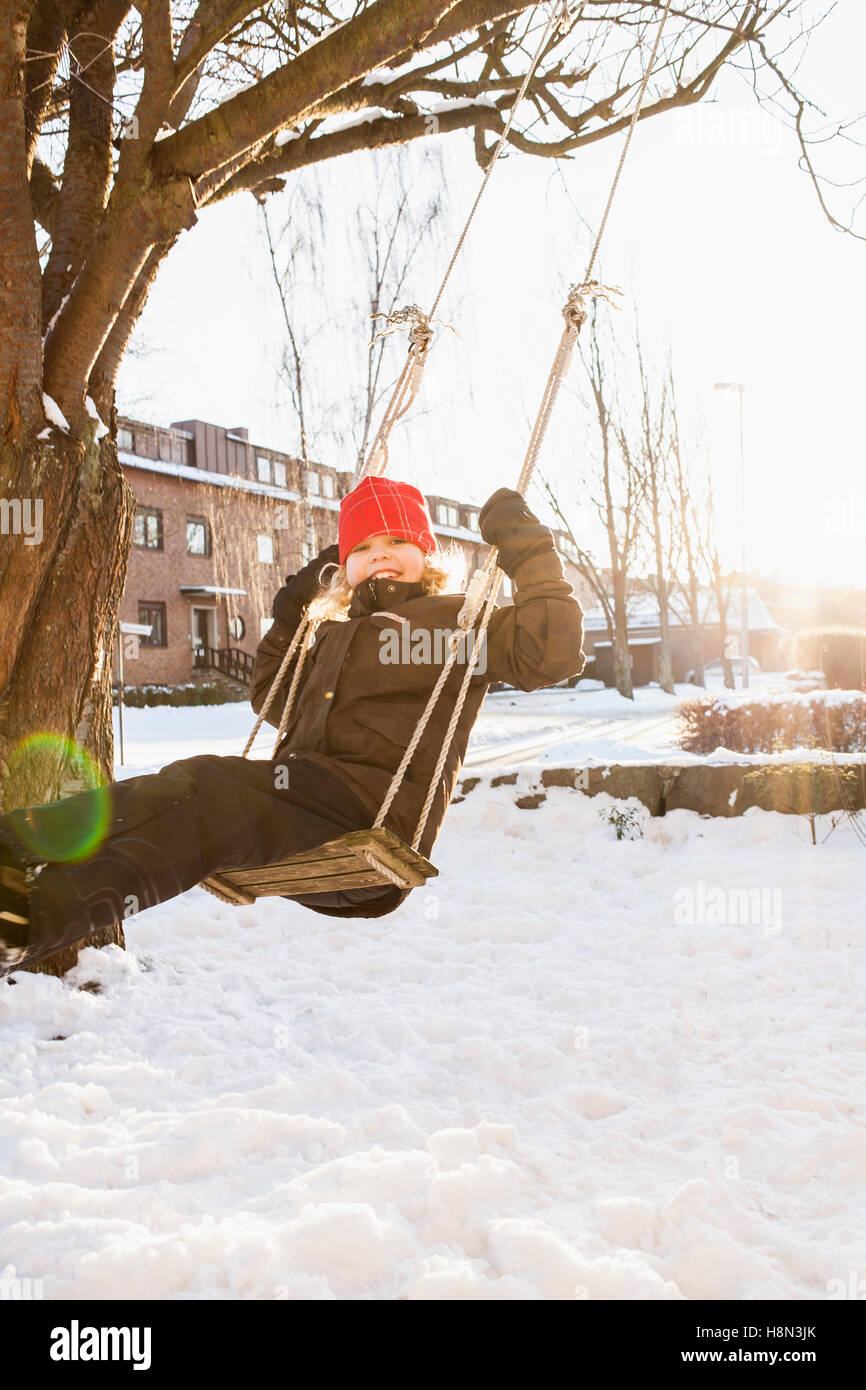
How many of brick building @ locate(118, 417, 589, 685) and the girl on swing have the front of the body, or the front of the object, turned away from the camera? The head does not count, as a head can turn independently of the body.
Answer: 0

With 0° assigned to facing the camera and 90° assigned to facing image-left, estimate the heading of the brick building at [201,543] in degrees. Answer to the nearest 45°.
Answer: approximately 315°

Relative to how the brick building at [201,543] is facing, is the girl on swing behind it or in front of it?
in front

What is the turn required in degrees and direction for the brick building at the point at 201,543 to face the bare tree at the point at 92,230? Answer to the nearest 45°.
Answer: approximately 45° to its right

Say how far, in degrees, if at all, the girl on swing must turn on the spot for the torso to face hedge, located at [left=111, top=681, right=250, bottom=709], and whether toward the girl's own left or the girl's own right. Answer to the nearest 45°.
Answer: approximately 135° to the girl's own right

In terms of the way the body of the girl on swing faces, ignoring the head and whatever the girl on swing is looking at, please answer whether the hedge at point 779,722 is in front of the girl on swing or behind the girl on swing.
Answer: behind

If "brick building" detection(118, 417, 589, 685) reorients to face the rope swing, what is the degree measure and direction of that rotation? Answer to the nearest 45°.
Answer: approximately 45° to its right

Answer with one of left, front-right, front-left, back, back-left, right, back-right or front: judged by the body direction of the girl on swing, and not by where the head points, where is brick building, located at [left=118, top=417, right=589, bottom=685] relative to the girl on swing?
back-right

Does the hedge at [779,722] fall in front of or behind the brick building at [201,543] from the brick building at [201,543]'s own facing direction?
in front

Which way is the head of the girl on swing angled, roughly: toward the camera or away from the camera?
toward the camera
